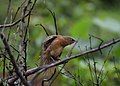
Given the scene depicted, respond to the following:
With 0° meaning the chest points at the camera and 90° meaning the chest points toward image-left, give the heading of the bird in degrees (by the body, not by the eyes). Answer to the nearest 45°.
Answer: approximately 270°
